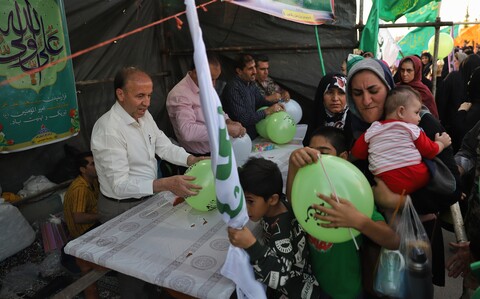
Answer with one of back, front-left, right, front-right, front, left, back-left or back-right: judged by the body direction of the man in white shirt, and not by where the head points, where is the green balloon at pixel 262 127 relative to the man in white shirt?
left

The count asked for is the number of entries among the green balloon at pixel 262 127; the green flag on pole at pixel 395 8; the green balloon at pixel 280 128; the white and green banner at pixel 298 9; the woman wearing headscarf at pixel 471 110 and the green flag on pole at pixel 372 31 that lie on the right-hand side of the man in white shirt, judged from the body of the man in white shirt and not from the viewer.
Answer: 0

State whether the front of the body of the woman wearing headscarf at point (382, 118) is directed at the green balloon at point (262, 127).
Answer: no

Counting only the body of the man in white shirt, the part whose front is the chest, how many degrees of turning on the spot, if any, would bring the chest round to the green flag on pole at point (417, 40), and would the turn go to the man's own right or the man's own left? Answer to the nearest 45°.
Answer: approximately 90° to the man's own left

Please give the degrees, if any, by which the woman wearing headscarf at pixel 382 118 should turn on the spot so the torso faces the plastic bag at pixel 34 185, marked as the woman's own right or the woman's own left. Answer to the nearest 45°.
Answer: approximately 45° to the woman's own right

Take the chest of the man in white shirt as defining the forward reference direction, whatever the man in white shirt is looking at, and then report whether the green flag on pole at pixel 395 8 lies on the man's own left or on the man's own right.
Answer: on the man's own left

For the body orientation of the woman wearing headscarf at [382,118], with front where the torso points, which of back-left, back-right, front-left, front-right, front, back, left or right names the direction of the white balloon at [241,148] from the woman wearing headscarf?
right

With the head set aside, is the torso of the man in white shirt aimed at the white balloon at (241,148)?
no

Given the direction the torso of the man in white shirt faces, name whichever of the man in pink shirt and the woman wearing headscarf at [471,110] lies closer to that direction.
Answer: the woman wearing headscarf

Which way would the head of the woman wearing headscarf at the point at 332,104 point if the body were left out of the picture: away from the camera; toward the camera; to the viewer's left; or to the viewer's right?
toward the camera

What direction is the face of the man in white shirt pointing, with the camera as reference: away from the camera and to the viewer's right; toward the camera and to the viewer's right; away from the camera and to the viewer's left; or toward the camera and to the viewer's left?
toward the camera and to the viewer's right

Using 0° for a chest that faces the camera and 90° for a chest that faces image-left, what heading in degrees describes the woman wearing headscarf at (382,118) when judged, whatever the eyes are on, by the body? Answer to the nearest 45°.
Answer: approximately 45°

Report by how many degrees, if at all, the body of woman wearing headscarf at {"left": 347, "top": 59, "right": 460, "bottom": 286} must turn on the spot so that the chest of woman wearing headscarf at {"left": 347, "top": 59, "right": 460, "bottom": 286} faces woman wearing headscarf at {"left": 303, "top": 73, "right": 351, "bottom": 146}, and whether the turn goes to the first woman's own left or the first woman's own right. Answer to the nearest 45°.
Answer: approximately 135° to the first woman's own right

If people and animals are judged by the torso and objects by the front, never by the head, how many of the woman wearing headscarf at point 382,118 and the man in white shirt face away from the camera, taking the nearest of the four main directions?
0

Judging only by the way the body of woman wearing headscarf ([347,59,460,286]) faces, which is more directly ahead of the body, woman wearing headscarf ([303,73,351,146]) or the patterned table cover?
the patterned table cover

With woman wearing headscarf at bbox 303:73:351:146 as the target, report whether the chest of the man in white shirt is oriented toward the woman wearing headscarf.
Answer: no
